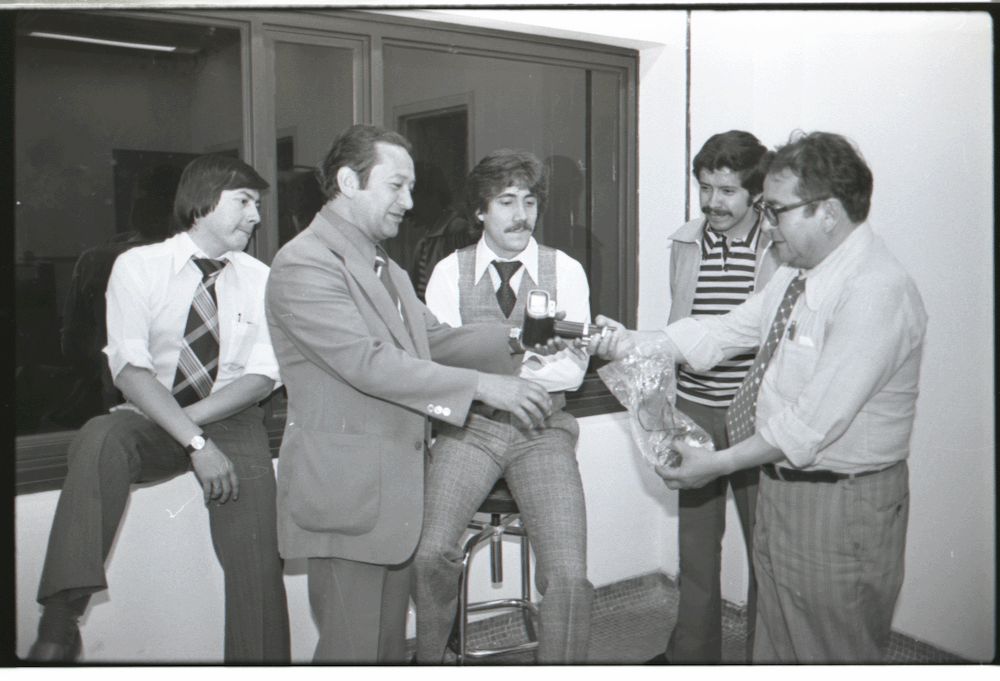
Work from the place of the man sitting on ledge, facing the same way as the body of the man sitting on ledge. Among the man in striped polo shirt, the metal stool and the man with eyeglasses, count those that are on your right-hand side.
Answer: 0

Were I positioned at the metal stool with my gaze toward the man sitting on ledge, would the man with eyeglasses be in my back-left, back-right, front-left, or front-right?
back-left

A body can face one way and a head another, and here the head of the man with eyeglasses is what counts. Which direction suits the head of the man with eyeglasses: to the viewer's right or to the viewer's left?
to the viewer's left

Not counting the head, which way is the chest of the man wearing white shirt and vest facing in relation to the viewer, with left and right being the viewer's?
facing the viewer

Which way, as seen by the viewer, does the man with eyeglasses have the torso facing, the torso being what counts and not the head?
to the viewer's left

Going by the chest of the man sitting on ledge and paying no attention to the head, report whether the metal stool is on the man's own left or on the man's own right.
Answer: on the man's own left

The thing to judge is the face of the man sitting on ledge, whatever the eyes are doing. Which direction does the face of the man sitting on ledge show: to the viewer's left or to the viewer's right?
to the viewer's right

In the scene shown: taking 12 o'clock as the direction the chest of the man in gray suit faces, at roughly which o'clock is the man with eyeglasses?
The man with eyeglasses is roughly at 12 o'clock from the man in gray suit.

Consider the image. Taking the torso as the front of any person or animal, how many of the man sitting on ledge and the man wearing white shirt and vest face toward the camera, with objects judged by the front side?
2

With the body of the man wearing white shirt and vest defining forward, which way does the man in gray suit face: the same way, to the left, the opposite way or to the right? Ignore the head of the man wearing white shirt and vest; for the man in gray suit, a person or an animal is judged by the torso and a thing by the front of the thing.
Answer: to the left

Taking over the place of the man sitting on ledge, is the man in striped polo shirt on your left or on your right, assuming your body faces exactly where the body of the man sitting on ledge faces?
on your left

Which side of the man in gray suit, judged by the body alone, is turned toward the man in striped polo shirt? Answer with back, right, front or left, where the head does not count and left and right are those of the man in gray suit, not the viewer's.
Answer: front

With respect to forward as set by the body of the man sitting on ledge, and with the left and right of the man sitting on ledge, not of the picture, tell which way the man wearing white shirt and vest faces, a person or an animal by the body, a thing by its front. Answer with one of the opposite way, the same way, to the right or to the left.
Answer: the same way

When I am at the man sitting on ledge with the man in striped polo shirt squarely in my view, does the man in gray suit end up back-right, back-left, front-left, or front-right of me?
front-right

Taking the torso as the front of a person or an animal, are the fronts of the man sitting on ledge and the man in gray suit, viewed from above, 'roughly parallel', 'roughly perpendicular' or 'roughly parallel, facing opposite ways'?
roughly perpendicular

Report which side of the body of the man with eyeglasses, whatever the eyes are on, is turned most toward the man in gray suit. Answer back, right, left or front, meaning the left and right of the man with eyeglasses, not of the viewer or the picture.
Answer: front

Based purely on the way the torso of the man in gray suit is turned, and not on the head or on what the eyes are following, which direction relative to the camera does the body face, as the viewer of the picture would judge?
to the viewer's right

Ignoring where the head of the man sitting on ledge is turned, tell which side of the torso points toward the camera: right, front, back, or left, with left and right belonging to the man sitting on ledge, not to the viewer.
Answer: front
